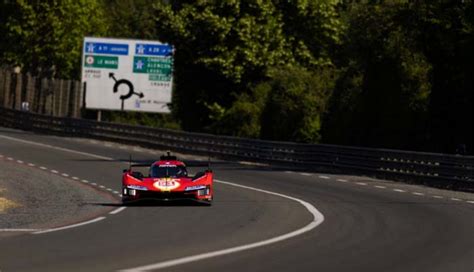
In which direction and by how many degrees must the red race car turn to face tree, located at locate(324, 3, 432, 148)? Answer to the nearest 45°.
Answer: approximately 135° to its left

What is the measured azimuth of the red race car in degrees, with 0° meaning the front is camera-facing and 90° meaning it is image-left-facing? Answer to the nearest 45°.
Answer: approximately 0°
